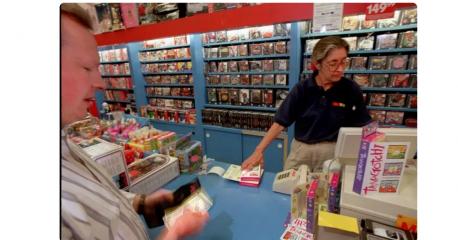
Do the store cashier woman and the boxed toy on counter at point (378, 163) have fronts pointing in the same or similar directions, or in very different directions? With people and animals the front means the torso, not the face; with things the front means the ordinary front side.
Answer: same or similar directions

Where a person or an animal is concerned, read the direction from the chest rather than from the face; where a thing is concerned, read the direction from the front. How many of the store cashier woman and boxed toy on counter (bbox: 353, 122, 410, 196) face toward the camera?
2

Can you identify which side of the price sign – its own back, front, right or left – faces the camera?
front

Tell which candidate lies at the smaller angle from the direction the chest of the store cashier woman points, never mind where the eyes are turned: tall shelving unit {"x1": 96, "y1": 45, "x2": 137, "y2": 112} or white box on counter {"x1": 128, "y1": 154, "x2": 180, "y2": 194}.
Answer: the white box on counter

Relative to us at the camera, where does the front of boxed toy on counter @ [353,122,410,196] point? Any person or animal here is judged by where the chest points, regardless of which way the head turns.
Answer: facing the viewer
